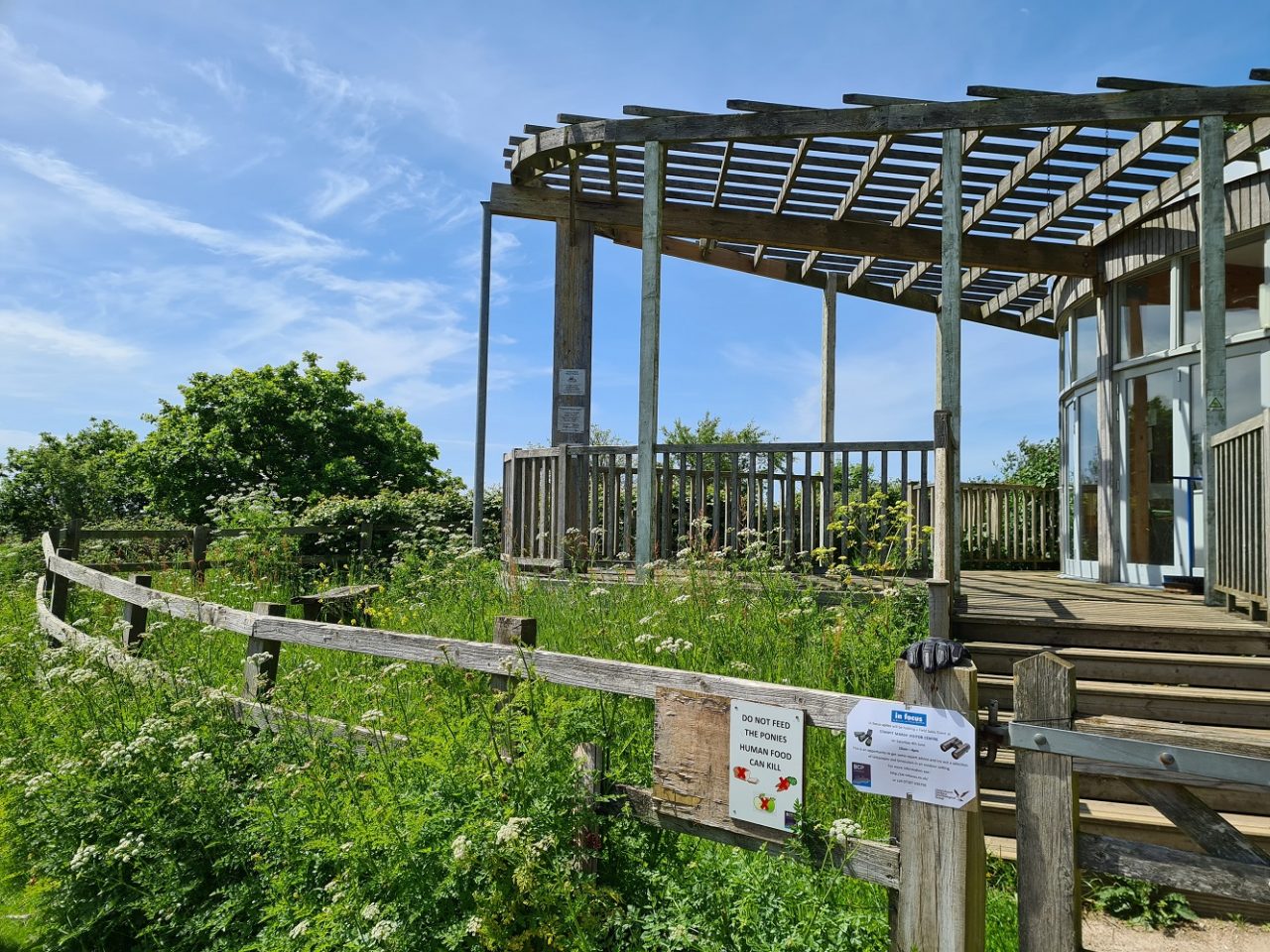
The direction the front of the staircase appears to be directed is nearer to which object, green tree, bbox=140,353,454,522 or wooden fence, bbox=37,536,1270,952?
the wooden fence

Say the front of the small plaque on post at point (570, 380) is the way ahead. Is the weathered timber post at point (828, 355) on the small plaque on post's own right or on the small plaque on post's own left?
on the small plaque on post's own left

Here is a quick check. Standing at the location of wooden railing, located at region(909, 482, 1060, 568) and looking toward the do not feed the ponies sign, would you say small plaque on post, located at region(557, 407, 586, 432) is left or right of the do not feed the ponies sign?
right

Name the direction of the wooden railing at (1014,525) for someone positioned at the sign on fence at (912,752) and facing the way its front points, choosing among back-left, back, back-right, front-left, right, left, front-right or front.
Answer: back

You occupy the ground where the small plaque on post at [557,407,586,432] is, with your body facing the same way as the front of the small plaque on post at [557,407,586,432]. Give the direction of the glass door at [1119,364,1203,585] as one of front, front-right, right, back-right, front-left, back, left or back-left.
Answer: left

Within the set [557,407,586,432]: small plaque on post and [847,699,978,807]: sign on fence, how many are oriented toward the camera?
2

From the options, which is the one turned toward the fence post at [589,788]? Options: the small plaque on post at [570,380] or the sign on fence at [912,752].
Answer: the small plaque on post

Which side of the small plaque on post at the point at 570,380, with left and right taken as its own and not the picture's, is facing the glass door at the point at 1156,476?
left

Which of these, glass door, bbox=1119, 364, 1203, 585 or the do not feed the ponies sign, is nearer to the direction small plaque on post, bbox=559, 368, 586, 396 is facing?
the do not feed the ponies sign

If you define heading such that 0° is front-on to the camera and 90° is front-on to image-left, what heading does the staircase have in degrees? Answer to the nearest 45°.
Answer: approximately 0°

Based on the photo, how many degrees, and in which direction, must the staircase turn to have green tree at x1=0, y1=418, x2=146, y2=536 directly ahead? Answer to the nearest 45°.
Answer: approximately 90° to its right
